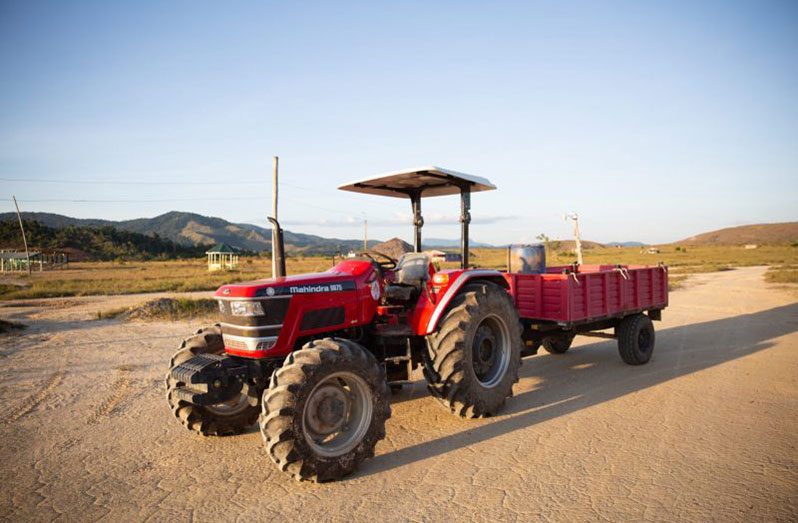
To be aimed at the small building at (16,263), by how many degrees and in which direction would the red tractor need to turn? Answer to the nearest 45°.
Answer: approximately 90° to its right

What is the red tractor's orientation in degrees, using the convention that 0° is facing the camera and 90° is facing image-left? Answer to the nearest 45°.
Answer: approximately 45°

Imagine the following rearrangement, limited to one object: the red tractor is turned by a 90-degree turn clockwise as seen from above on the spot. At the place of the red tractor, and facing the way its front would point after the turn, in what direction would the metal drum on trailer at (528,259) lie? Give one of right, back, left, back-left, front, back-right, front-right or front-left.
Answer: right
